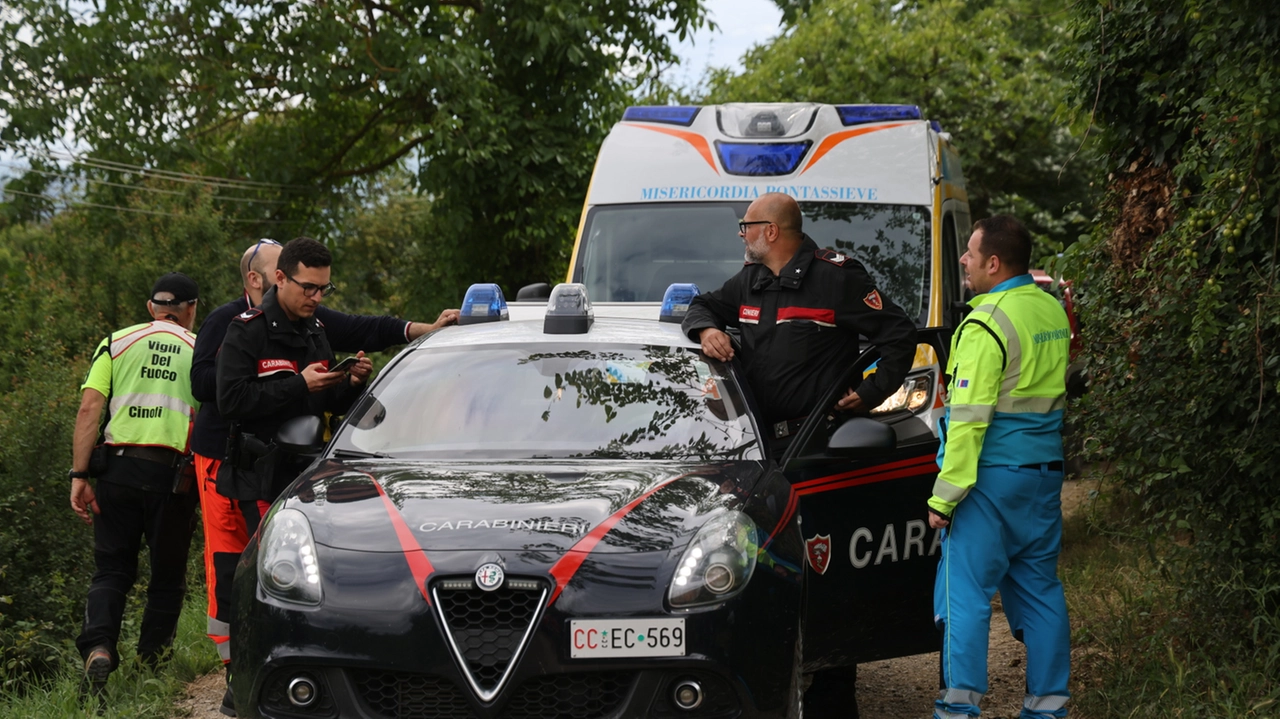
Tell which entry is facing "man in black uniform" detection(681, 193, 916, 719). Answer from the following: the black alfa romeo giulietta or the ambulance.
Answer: the ambulance

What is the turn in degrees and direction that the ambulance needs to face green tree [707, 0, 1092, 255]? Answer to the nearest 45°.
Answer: approximately 180°

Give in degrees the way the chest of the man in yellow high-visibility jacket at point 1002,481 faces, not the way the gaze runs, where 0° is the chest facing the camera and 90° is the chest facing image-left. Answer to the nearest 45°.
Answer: approximately 135°

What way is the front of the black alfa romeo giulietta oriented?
toward the camera

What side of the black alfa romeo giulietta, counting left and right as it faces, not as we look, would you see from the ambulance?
back

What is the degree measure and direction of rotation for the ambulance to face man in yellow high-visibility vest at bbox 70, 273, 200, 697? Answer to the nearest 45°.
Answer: approximately 45° to its right

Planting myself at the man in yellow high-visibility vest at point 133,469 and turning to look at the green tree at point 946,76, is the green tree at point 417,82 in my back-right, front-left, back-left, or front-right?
front-left

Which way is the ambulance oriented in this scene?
toward the camera

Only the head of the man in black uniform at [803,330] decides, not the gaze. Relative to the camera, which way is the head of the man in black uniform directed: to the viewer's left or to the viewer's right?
to the viewer's left

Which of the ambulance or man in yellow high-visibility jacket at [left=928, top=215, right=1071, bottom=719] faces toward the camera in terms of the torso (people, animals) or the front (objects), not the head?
the ambulance

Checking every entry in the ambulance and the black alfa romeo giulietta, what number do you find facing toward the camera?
2

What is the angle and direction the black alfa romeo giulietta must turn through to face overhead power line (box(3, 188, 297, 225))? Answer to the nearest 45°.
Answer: approximately 135° to its right

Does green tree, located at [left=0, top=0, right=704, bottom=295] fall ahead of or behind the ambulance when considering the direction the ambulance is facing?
behind

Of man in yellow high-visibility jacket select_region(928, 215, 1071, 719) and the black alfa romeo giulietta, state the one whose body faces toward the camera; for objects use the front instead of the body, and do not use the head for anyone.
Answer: the black alfa romeo giulietta

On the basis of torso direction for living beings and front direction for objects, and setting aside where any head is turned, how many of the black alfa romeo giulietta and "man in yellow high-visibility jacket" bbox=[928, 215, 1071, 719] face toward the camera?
1
